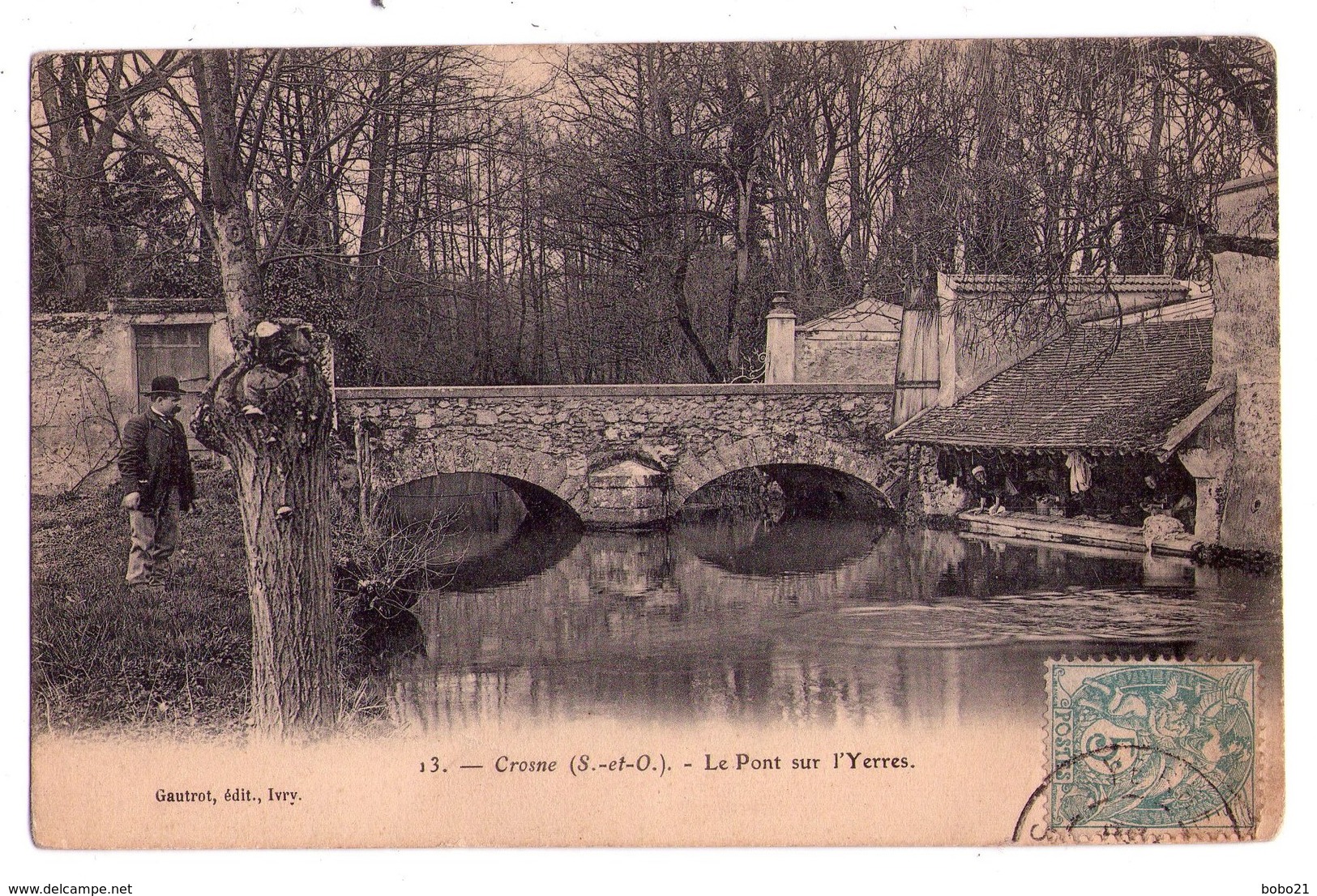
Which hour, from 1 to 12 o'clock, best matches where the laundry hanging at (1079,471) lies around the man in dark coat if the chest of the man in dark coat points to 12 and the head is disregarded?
The laundry hanging is roughly at 11 o'clock from the man in dark coat.

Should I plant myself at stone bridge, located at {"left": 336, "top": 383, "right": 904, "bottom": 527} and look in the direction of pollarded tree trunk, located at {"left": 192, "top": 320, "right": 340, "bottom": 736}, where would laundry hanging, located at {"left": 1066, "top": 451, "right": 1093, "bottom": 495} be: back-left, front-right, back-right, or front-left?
back-left

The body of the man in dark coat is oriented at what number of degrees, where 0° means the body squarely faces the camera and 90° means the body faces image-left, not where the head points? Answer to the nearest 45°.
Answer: approximately 315°

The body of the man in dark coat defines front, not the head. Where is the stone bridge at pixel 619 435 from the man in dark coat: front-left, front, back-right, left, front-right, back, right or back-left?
front-left

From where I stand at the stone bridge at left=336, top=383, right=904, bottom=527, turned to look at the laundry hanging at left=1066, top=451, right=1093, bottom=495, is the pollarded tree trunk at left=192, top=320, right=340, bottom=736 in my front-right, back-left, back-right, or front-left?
back-right

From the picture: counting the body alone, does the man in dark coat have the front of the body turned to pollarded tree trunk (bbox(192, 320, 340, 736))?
yes
